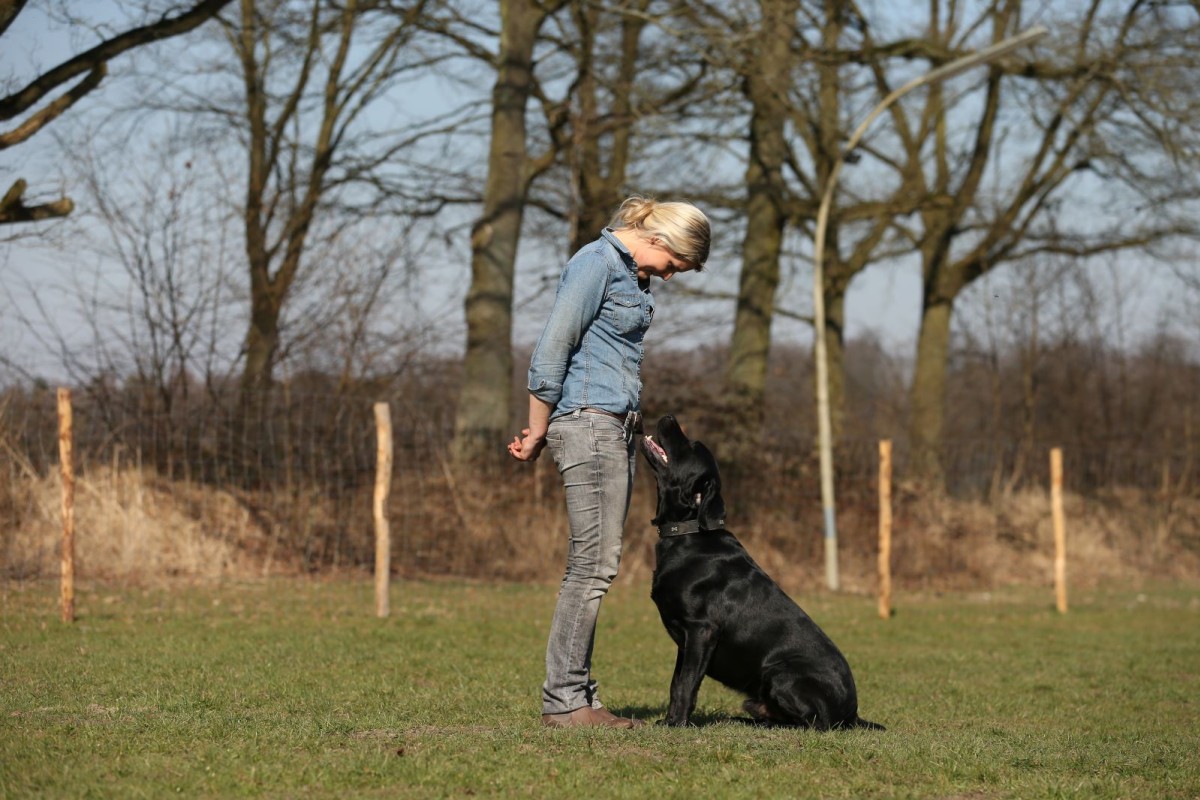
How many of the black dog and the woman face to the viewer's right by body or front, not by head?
1

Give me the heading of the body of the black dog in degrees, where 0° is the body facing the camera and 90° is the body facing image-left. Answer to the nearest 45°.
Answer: approximately 90°

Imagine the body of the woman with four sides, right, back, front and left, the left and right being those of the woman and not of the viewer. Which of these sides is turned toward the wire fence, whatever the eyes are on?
left

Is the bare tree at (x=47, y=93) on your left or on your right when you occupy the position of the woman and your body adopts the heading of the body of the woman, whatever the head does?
on your left

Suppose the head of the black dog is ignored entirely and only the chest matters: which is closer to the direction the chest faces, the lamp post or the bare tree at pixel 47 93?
the bare tree

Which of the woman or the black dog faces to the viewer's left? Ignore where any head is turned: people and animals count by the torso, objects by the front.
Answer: the black dog

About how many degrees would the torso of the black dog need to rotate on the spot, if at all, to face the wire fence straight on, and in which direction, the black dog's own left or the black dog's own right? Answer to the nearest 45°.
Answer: approximately 45° to the black dog's own right

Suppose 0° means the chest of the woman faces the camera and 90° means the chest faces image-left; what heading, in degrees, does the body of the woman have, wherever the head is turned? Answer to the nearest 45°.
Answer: approximately 270°

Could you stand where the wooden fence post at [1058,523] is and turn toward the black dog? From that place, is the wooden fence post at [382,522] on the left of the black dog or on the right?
right

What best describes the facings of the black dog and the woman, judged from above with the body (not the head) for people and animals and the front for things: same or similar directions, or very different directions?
very different directions

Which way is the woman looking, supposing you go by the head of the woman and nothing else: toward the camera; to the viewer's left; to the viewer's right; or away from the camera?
to the viewer's right
